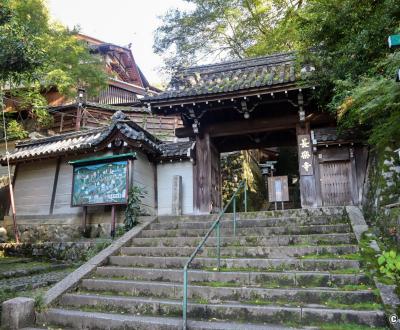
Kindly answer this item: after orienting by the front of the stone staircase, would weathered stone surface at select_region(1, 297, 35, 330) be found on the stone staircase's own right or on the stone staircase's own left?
on the stone staircase's own right

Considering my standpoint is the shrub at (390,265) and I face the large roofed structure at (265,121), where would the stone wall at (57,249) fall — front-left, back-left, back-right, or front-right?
front-left

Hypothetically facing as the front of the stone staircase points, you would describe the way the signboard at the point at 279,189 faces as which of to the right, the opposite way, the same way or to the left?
the same way

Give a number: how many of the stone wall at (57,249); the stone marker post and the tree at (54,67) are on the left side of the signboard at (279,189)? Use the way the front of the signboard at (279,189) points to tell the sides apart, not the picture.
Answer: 0

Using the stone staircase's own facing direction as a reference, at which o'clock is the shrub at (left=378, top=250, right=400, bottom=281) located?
The shrub is roughly at 10 o'clock from the stone staircase.

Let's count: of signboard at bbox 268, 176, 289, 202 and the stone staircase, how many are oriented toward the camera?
2

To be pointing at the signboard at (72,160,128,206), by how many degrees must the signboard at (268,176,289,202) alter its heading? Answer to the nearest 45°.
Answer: approximately 45° to its right

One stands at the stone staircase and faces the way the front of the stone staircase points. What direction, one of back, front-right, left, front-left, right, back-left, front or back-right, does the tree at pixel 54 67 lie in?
back-right

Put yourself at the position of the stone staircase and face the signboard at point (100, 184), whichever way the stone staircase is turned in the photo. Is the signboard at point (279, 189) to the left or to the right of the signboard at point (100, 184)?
right

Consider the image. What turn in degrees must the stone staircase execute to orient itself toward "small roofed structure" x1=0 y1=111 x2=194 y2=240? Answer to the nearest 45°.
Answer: approximately 135° to its right

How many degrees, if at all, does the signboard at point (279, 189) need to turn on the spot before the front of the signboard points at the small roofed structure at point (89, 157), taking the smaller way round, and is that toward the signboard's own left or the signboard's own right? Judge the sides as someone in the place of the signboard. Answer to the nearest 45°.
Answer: approximately 45° to the signboard's own right

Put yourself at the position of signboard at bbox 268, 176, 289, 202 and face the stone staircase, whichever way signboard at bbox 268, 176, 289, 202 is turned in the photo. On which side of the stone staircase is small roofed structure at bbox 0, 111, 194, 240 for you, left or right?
right

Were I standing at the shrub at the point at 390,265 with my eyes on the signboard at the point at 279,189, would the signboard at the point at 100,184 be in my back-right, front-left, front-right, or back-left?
front-left

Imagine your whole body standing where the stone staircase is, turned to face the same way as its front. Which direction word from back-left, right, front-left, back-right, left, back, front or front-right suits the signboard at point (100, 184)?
back-right

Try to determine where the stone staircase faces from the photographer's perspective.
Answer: facing the viewer

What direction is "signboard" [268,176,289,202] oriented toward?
toward the camera

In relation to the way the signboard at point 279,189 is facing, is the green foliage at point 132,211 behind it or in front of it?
in front
